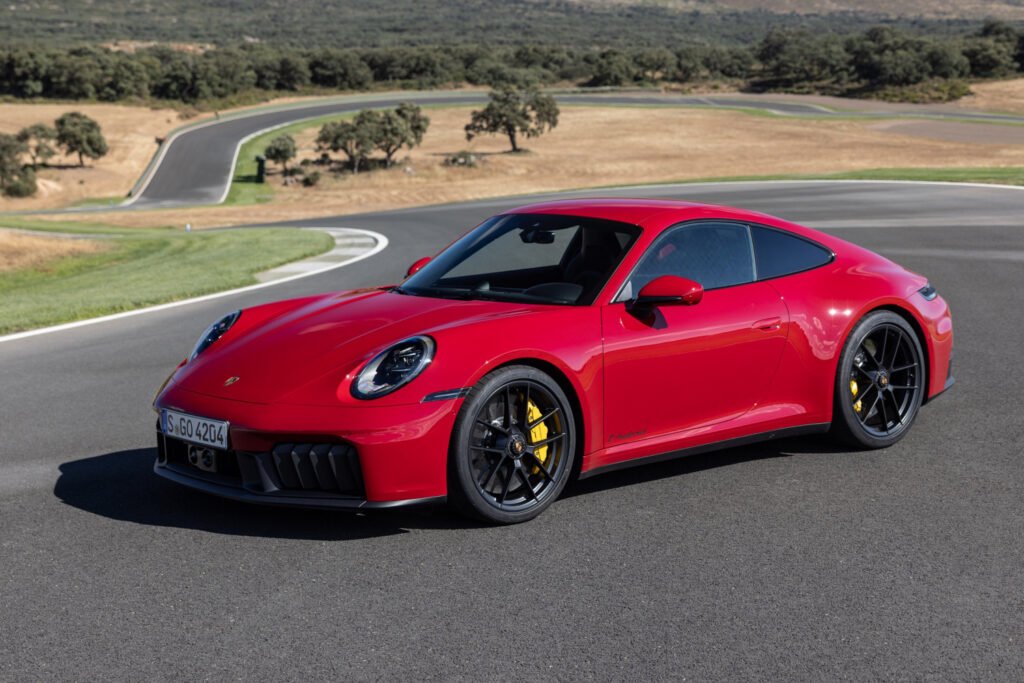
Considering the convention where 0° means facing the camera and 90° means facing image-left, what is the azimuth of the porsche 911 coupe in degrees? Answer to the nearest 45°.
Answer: approximately 45°
